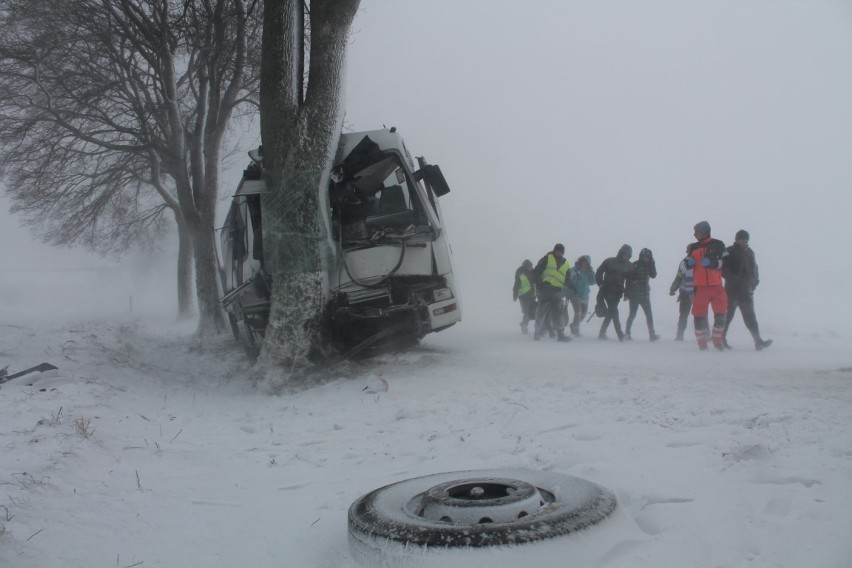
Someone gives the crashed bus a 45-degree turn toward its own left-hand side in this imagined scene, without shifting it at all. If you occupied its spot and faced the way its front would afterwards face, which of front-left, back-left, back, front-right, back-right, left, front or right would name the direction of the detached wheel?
front-right

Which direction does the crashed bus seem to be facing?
toward the camera

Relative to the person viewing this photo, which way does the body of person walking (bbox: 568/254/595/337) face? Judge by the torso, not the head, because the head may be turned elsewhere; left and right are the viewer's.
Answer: facing the viewer

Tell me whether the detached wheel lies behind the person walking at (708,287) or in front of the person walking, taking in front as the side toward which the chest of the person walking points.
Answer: in front

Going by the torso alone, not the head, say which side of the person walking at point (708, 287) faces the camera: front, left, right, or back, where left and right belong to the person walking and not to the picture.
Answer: front
